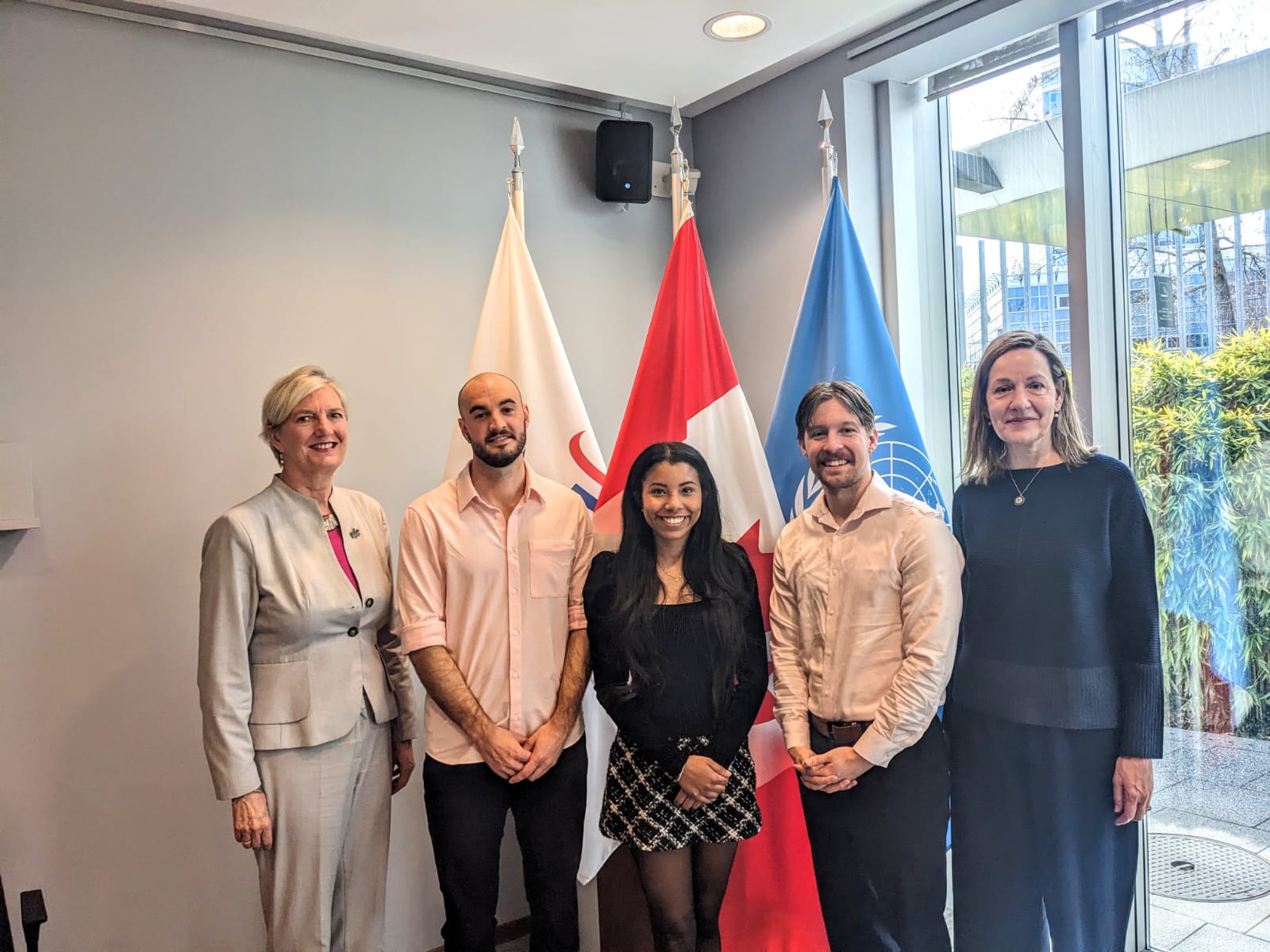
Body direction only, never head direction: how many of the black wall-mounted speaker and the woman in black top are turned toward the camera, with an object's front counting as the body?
2

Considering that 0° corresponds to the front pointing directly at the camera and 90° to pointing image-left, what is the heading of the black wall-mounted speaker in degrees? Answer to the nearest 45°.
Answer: approximately 0°

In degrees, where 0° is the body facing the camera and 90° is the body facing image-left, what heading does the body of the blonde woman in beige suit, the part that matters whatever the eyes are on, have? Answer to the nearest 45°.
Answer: approximately 315°

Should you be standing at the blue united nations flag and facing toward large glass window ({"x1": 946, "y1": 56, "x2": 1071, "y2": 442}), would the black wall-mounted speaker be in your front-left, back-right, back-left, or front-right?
back-left

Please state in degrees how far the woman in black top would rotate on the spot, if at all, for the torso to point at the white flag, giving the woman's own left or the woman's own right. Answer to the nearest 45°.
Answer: approximately 135° to the woman's own right

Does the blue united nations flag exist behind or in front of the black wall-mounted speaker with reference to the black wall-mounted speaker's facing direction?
in front

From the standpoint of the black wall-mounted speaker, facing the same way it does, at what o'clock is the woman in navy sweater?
The woman in navy sweater is roughly at 11 o'clock from the black wall-mounted speaker.
